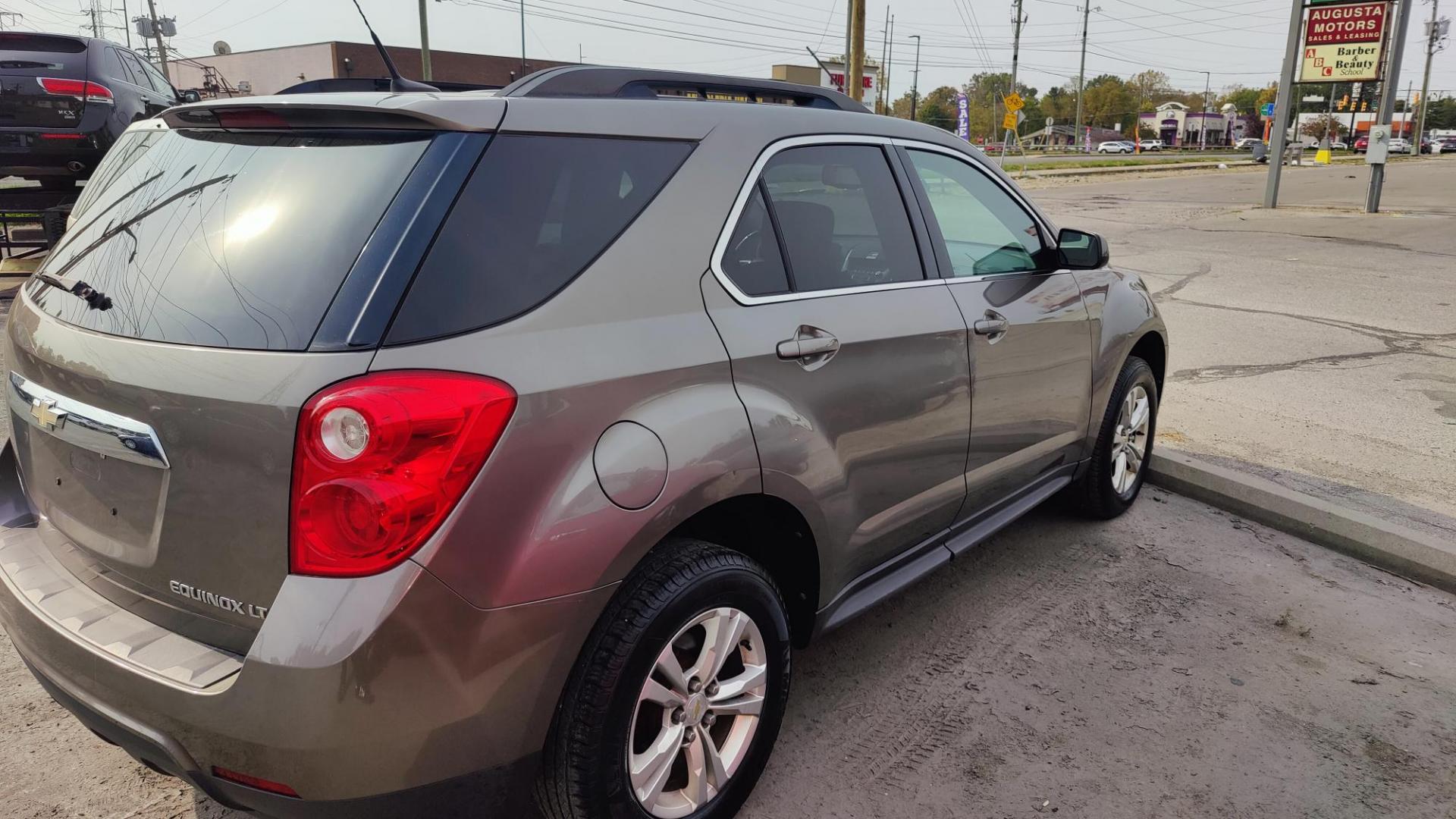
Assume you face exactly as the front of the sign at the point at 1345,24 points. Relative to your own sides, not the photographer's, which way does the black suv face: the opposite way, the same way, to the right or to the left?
the opposite way

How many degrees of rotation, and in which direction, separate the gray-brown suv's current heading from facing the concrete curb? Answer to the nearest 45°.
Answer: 0° — it already faces it

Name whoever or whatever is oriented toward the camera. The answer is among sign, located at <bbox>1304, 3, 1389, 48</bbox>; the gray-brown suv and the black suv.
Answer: the sign

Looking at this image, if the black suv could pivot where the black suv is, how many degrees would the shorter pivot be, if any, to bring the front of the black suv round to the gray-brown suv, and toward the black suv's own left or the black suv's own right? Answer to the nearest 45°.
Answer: approximately 135° to the black suv's own right

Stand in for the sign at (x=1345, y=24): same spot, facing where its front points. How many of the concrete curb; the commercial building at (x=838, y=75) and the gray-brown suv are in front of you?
2

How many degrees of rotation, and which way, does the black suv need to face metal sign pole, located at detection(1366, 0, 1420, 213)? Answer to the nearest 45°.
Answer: approximately 45° to its right

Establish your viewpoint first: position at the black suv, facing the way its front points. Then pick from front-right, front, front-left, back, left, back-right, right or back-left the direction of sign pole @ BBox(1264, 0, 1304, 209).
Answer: front-right

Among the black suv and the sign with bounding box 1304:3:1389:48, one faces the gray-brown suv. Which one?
the sign

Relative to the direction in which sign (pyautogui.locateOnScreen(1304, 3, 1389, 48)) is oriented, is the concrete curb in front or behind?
in front

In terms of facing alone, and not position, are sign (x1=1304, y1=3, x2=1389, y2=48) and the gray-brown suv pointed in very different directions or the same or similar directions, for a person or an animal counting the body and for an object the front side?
very different directions

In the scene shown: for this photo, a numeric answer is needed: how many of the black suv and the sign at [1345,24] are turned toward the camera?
1

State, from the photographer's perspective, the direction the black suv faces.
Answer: facing away from the viewer and to the right of the viewer

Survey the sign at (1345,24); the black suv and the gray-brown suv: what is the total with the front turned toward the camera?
1

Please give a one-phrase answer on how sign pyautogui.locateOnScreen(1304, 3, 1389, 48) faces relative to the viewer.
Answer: facing the viewer

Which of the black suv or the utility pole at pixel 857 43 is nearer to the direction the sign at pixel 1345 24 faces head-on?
the black suv

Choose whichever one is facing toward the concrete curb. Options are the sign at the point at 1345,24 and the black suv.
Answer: the sign

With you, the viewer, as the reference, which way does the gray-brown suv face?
facing away from the viewer and to the right of the viewer

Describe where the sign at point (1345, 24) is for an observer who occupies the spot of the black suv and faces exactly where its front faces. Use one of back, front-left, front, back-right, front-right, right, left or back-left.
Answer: front-right

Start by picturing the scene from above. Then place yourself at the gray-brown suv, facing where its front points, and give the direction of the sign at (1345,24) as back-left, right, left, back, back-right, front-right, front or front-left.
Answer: front

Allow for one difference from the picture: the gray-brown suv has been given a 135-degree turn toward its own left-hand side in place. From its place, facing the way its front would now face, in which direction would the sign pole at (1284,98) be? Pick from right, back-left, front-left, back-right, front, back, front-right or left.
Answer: back-right
